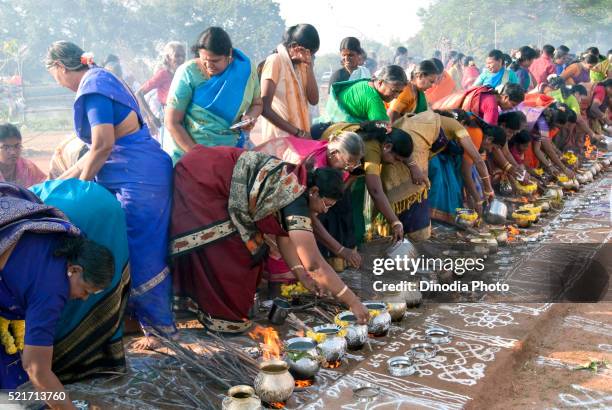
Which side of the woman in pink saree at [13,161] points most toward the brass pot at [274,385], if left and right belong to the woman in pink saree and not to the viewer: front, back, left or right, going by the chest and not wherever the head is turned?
front

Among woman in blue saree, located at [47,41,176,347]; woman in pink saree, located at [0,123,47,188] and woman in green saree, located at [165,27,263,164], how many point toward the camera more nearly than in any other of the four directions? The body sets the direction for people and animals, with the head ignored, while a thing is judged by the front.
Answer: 2

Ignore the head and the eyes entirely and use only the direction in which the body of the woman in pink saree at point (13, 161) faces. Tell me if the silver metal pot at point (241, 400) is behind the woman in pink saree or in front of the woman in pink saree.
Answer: in front

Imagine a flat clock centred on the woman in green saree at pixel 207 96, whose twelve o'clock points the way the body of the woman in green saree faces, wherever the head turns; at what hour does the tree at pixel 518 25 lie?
The tree is roughly at 7 o'clock from the woman in green saree.

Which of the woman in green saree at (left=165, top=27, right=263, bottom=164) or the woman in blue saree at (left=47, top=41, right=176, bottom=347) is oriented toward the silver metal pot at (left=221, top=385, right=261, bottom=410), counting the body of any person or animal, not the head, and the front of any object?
the woman in green saree

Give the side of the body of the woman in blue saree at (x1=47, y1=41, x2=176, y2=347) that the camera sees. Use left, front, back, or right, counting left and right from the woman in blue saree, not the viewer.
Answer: left
